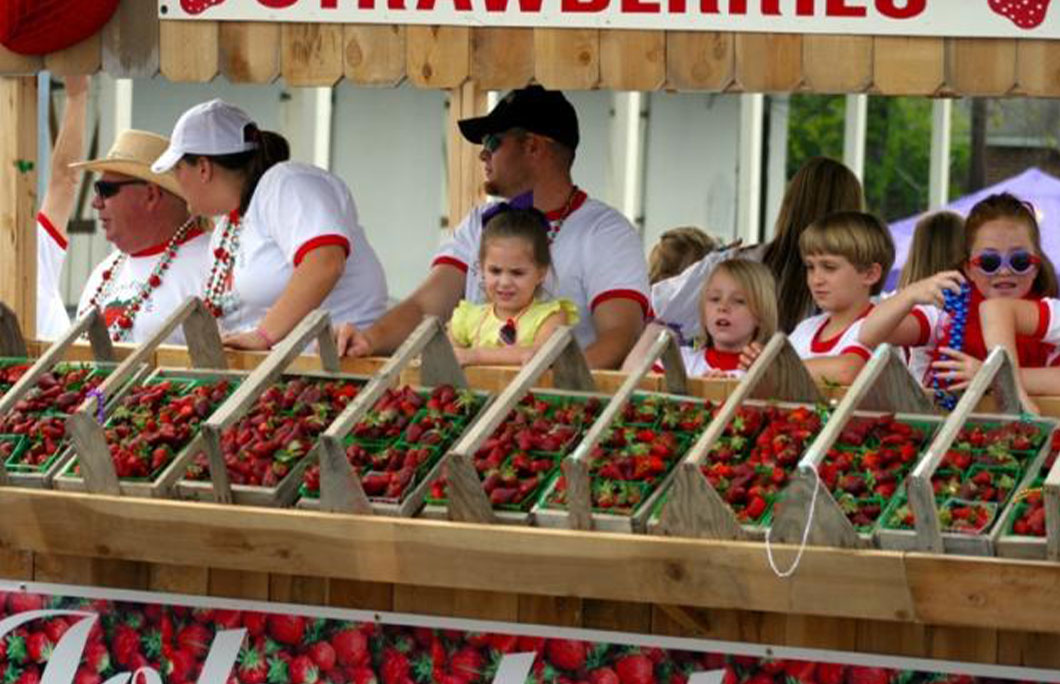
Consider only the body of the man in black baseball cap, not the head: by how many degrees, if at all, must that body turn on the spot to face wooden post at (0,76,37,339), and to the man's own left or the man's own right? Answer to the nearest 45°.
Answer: approximately 45° to the man's own right

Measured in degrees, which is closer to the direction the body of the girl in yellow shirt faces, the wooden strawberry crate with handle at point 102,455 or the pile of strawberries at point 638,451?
the pile of strawberries

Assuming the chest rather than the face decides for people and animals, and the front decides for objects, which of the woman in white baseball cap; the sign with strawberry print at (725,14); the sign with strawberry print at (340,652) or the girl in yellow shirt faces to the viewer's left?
the woman in white baseball cap

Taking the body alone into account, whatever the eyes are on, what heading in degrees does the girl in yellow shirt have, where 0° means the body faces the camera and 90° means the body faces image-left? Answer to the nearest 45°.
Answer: approximately 0°

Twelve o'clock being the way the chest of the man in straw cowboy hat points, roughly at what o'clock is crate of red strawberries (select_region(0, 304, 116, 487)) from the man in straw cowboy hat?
The crate of red strawberries is roughly at 11 o'clock from the man in straw cowboy hat.

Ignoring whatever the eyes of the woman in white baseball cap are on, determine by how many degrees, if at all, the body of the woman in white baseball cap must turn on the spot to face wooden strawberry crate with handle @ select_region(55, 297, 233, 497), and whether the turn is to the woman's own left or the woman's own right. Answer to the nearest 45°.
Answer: approximately 90° to the woman's own left

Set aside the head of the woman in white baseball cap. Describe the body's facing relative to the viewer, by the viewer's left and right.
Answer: facing to the left of the viewer

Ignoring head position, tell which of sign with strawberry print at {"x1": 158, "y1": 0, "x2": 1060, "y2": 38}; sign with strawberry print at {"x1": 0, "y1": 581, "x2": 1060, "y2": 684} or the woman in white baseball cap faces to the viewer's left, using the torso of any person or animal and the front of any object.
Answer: the woman in white baseball cap

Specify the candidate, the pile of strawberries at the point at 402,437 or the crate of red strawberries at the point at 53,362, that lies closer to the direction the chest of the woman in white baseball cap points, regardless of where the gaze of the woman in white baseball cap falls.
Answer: the crate of red strawberries

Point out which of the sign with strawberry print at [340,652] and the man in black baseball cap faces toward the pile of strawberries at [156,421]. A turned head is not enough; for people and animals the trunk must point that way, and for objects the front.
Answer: the man in black baseball cap

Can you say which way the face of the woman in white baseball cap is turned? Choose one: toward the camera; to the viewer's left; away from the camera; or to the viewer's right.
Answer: to the viewer's left
